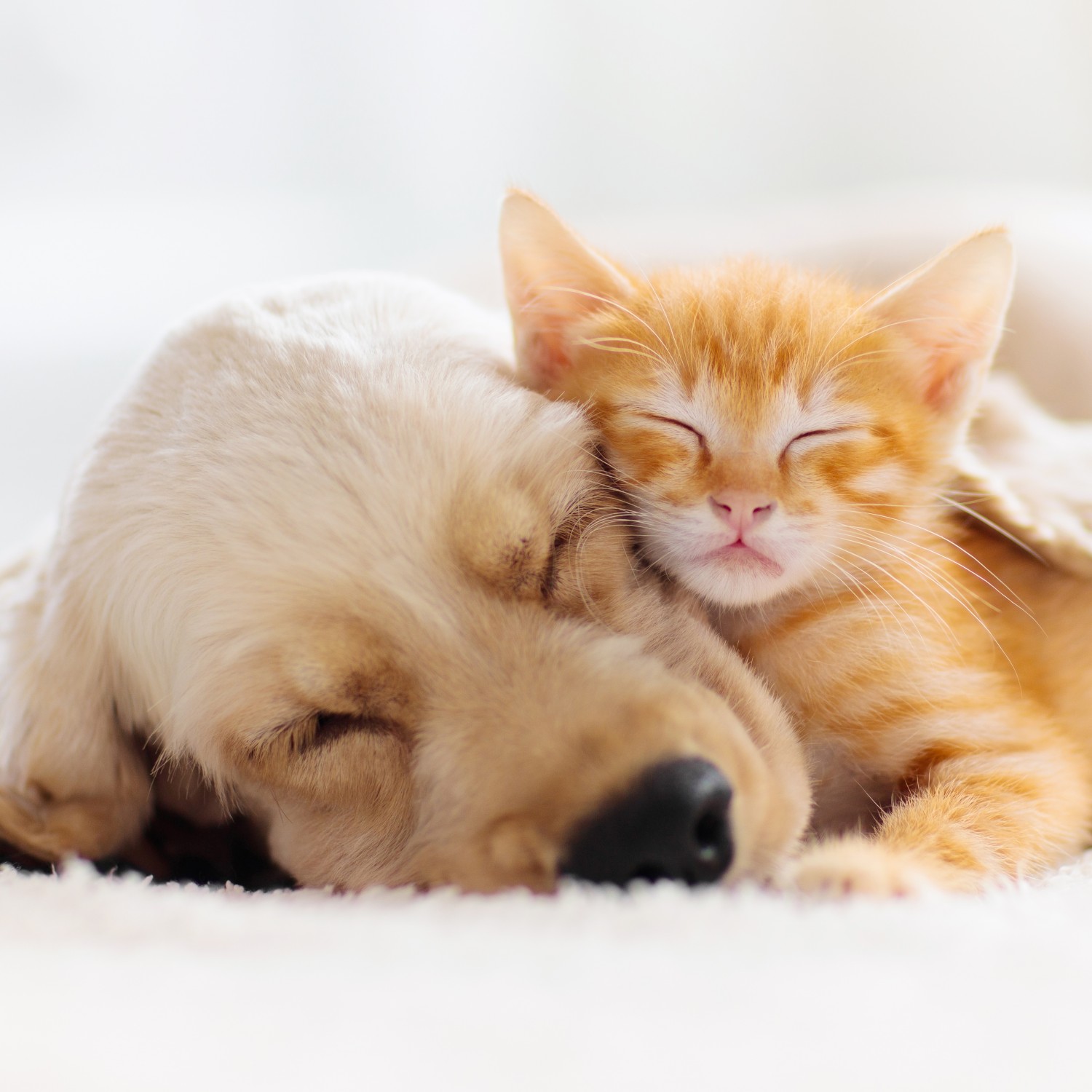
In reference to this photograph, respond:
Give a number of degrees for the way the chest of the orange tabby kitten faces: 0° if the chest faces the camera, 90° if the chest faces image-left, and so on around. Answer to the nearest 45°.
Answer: approximately 45°

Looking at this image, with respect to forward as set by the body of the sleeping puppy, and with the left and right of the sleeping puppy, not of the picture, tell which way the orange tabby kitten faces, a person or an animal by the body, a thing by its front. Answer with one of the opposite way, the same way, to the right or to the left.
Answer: to the right

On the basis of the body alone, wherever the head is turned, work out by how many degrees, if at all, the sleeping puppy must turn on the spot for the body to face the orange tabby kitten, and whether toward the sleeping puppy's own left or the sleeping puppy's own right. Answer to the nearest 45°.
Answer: approximately 45° to the sleeping puppy's own left

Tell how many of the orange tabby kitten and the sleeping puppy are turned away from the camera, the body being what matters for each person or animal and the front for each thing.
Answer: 0
